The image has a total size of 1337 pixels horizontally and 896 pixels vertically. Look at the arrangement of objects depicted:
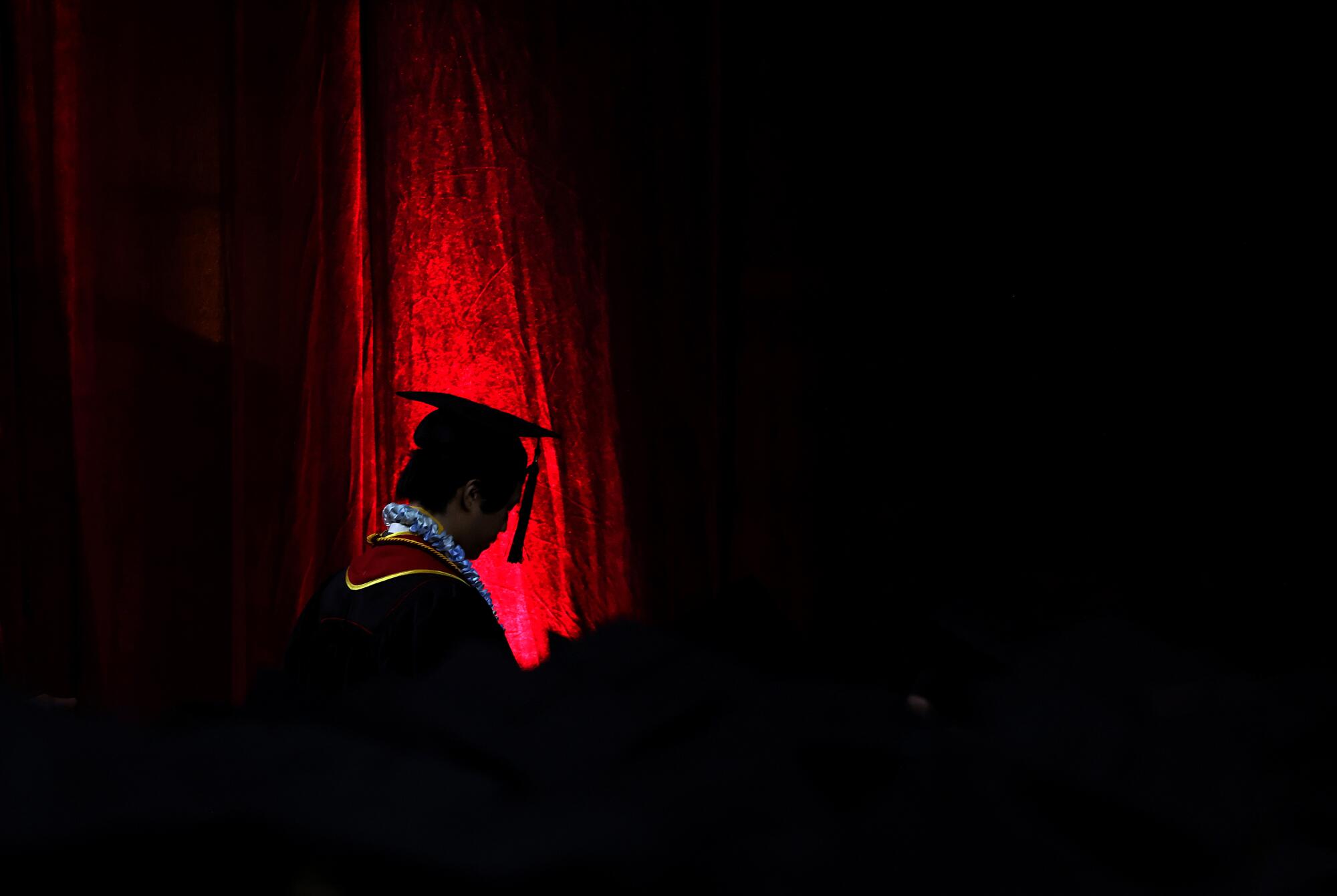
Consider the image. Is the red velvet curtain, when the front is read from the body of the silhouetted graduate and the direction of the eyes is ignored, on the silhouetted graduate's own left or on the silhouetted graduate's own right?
on the silhouetted graduate's own left

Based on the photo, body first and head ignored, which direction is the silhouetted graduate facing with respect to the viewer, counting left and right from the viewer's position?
facing away from the viewer and to the right of the viewer
